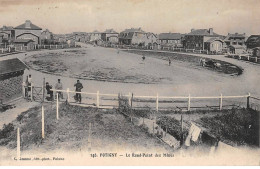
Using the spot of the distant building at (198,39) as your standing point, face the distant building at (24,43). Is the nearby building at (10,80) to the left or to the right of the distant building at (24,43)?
left
